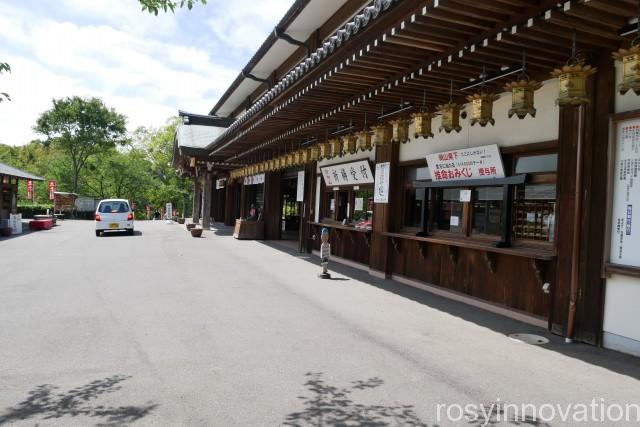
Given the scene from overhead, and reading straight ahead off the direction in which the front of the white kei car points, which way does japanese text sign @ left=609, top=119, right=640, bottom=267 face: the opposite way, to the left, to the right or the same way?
to the left

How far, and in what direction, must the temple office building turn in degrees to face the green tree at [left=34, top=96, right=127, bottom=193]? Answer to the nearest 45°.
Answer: approximately 90° to its right

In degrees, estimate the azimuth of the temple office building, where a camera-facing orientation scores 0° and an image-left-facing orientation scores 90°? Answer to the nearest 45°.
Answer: approximately 45°

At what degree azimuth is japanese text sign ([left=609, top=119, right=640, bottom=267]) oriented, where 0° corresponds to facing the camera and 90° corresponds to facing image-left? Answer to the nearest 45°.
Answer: approximately 45°

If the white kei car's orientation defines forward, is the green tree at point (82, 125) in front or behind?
in front

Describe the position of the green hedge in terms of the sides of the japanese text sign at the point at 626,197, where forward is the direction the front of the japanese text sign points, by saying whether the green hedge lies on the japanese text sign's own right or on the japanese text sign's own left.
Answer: on the japanese text sign's own right

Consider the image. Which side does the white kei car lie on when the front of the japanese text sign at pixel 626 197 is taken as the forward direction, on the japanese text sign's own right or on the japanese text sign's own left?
on the japanese text sign's own right

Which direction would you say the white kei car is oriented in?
away from the camera

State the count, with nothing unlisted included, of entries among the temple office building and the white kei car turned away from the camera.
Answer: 1
